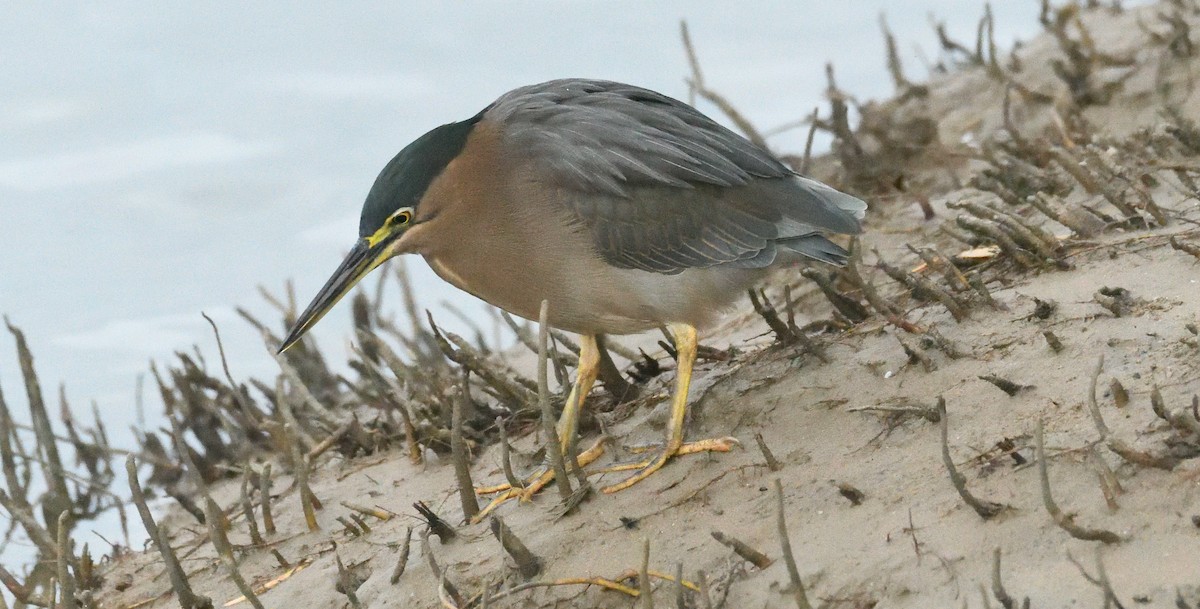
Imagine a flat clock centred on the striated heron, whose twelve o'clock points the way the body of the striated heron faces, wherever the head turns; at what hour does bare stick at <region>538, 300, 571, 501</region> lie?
The bare stick is roughly at 10 o'clock from the striated heron.

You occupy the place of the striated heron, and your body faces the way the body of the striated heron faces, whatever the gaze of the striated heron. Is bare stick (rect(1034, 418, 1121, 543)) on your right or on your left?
on your left

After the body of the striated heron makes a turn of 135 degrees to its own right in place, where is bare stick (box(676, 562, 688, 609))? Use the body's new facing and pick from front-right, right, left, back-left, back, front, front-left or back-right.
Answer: back-right

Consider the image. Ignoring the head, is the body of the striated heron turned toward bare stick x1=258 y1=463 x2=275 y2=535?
yes

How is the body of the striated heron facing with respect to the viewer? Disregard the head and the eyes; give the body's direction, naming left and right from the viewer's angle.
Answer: facing to the left of the viewer

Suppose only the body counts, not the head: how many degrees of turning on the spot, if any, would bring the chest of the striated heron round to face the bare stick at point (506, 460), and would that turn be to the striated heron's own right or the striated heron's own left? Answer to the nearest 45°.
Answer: approximately 45° to the striated heron's own left

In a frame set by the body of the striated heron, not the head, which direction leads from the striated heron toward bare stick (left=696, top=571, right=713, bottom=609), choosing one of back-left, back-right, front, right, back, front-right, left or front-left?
left

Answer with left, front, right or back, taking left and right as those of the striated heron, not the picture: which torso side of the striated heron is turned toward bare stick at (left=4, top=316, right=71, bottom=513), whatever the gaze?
front

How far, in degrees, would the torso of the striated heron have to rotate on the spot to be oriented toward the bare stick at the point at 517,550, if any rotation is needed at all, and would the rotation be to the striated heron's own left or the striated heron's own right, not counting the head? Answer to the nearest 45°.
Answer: approximately 45° to the striated heron's own left

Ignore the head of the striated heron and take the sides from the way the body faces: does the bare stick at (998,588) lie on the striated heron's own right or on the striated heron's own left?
on the striated heron's own left

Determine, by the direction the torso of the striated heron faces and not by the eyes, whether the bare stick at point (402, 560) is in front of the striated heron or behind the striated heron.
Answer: in front

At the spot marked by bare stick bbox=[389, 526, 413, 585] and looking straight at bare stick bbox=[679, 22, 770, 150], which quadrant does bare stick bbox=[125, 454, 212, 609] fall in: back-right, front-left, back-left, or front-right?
back-left
